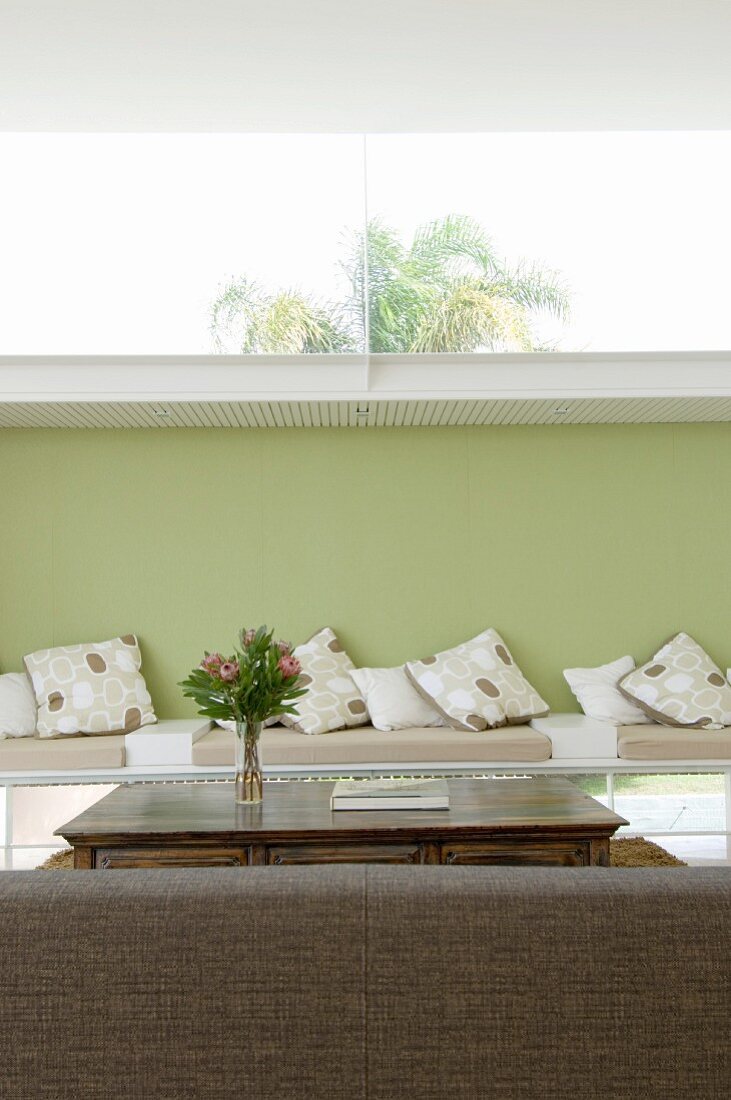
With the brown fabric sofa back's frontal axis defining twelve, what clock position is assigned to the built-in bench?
The built-in bench is roughly at 12 o'clock from the brown fabric sofa back.

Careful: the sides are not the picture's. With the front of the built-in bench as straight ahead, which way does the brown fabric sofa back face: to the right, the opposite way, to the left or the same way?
the opposite way

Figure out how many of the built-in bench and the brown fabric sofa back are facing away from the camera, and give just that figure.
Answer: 1

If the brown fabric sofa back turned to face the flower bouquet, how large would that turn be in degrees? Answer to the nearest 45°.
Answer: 0° — it already faces it

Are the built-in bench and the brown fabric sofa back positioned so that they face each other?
yes

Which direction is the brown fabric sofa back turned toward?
away from the camera

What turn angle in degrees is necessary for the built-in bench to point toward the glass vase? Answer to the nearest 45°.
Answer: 0° — it already faces it

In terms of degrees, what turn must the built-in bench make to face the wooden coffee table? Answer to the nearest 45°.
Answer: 0° — it already faces it

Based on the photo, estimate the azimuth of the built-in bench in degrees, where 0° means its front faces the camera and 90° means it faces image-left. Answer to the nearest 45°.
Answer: approximately 0°

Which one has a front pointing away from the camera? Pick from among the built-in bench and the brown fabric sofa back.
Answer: the brown fabric sofa back

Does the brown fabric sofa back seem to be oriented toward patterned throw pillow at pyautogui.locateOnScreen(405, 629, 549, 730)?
yes
